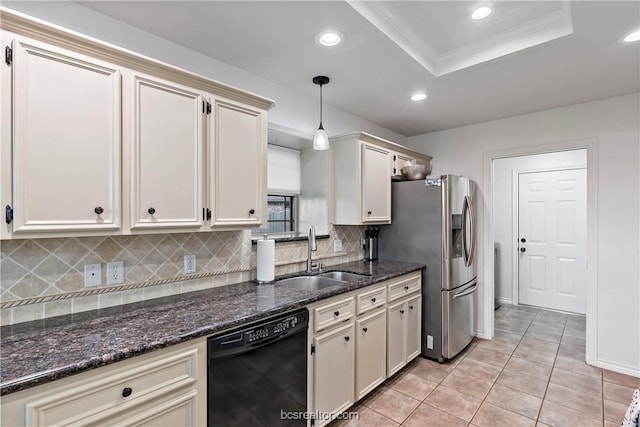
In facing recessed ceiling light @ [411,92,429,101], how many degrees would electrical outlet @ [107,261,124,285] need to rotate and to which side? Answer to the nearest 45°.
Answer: approximately 90° to its left

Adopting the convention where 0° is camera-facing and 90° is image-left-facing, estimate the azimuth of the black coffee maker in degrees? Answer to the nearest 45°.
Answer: approximately 315°

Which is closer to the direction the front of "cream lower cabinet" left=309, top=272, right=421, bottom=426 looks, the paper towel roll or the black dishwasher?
the black dishwasher

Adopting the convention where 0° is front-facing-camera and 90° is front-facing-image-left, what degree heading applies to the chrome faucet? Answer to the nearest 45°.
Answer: approximately 315°

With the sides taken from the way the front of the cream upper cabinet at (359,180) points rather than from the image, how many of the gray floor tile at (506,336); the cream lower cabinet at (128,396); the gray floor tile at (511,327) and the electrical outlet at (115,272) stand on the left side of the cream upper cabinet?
2

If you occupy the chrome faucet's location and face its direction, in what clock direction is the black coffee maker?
The black coffee maker is roughly at 9 o'clock from the chrome faucet.

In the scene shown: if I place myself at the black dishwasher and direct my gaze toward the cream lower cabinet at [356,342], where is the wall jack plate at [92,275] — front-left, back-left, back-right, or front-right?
back-left
